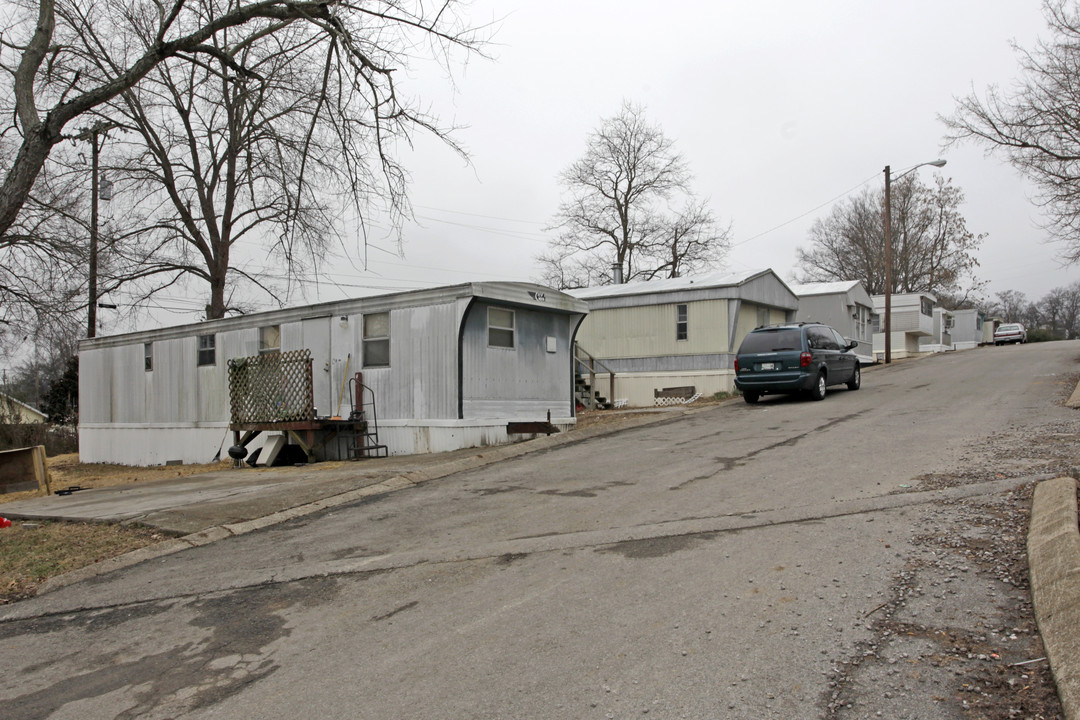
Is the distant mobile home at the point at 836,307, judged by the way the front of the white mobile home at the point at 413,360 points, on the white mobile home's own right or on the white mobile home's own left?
on the white mobile home's own left

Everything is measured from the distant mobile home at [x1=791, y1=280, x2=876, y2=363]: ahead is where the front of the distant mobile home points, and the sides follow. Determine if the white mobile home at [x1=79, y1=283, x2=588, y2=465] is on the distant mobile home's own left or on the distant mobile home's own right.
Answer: on the distant mobile home's own right

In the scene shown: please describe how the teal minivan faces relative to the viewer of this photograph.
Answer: facing away from the viewer and to the right of the viewer

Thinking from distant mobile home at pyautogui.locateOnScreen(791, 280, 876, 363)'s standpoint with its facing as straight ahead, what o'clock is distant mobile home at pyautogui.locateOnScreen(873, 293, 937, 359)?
distant mobile home at pyautogui.locateOnScreen(873, 293, 937, 359) is roughly at 8 o'clock from distant mobile home at pyautogui.locateOnScreen(791, 280, 876, 363).

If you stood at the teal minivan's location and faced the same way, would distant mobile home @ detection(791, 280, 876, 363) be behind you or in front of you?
in front

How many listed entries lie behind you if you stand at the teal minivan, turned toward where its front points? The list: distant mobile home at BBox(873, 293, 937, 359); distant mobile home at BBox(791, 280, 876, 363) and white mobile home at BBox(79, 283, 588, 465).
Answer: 1

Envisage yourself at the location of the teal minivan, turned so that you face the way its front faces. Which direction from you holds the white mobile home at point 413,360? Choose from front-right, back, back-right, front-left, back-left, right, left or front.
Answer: back
